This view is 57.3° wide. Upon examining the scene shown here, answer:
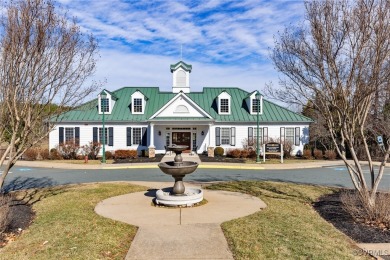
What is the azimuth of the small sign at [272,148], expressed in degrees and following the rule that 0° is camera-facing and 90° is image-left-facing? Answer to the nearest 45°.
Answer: approximately 0°

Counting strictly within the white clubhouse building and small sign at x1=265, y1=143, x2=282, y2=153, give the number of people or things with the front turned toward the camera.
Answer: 2

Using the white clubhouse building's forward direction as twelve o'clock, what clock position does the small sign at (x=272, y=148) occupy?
The small sign is roughly at 10 o'clock from the white clubhouse building.
